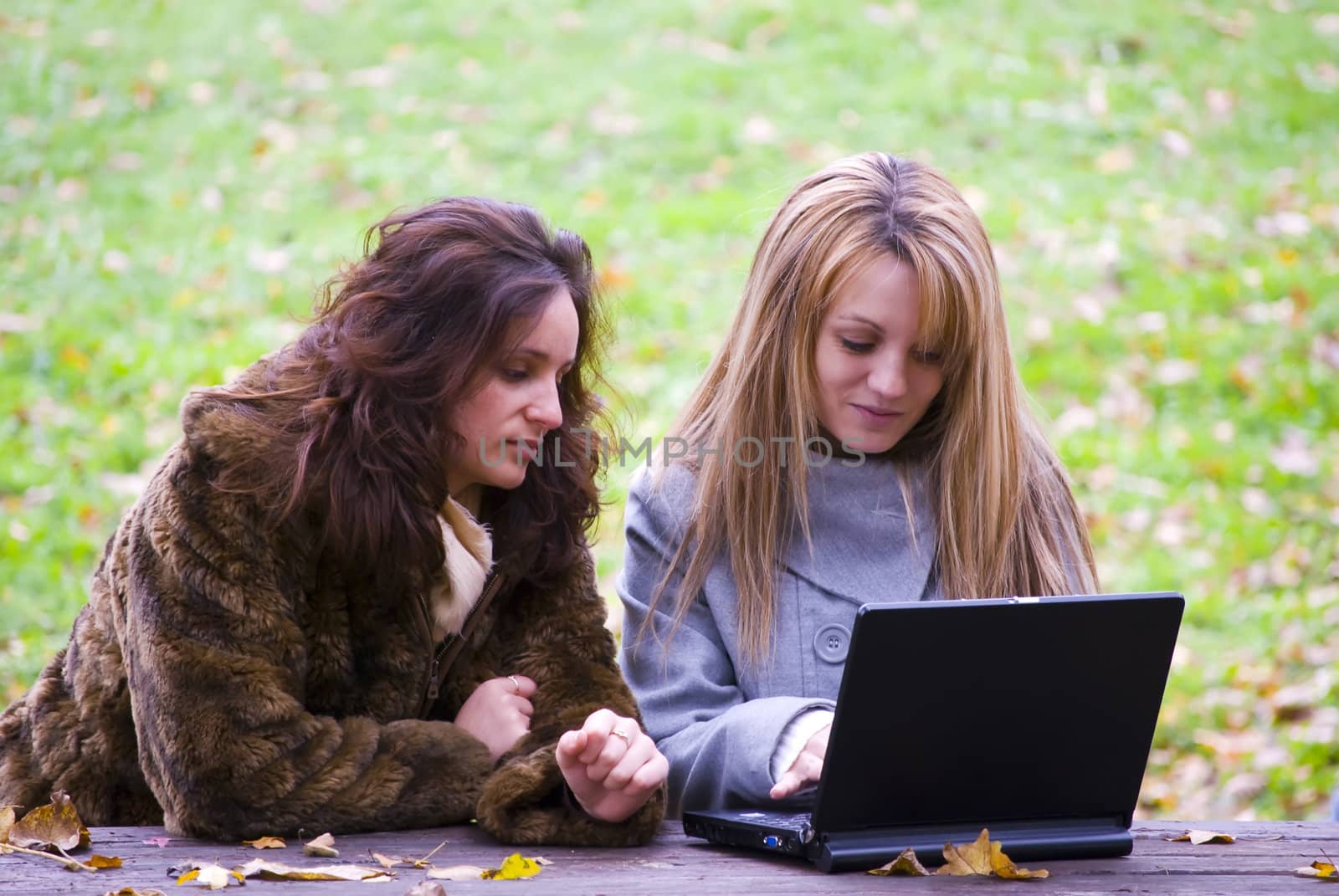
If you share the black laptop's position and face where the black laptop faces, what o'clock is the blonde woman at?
The blonde woman is roughly at 1 o'clock from the black laptop.

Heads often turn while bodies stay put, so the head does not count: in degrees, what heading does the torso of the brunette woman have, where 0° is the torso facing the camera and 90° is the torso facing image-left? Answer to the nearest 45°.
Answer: approximately 315°

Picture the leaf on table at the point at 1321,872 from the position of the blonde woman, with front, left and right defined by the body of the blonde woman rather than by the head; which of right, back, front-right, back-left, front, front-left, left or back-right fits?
front-left

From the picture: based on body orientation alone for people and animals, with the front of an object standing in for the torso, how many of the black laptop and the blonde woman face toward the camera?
1

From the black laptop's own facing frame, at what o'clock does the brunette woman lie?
The brunette woman is roughly at 11 o'clock from the black laptop.

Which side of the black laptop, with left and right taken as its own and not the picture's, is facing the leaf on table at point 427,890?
left

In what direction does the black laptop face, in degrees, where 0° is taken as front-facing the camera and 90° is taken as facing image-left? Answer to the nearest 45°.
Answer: approximately 135°

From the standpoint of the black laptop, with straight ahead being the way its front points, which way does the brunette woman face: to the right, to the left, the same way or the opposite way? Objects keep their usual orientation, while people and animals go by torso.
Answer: the opposite way

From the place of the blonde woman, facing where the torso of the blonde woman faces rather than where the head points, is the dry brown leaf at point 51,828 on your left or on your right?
on your right

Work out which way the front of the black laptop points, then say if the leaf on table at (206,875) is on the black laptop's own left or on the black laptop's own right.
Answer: on the black laptop's own left

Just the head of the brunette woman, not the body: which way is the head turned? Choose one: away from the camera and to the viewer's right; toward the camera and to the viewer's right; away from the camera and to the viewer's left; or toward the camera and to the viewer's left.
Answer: toward the camera and to the viewer's right
